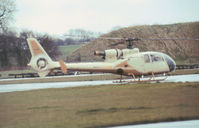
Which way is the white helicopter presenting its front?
to the viewer's right
